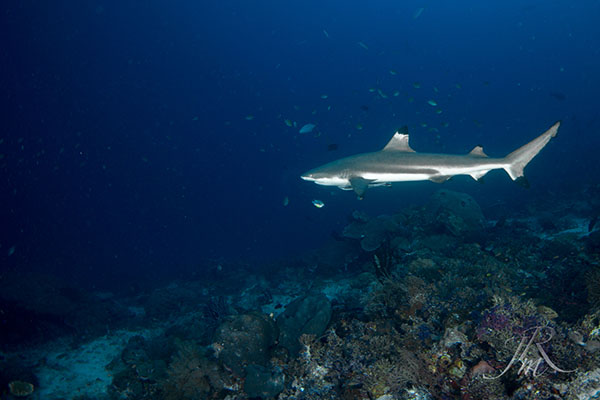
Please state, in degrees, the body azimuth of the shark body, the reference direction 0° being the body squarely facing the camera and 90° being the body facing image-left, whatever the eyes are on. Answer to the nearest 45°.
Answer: approximately 90°
